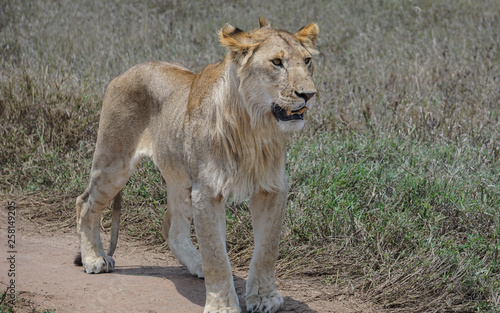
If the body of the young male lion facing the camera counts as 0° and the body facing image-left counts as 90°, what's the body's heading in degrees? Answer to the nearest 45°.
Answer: approximately 315°
